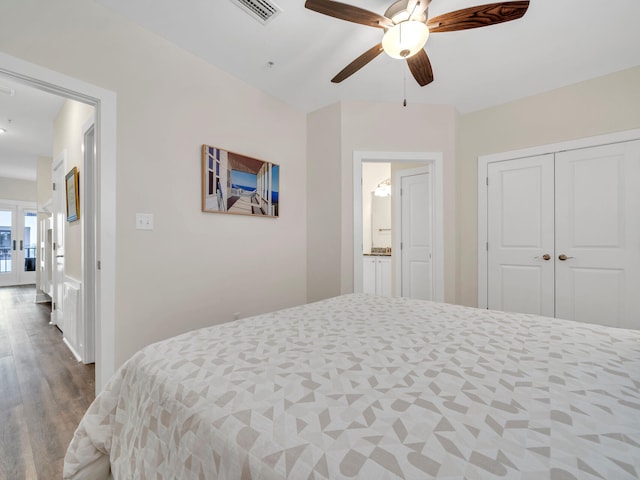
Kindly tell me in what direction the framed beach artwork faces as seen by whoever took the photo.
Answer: facing the viewer and to the right of the viewer

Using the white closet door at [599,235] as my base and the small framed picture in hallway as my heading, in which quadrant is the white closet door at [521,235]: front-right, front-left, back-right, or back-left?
front-right

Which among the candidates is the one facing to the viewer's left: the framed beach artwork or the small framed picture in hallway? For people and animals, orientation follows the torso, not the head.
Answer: the small framed picture in hallway

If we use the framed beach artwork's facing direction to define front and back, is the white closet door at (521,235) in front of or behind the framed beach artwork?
in front

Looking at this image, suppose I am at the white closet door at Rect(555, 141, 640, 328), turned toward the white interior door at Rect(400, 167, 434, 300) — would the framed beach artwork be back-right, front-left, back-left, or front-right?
front-left

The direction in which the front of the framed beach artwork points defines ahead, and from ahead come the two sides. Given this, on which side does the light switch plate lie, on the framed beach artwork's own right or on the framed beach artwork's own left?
on the framed beach artwork's own right

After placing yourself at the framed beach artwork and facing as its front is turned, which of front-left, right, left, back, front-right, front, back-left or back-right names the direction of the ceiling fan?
front

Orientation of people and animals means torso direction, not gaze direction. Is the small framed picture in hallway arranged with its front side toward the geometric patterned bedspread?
no

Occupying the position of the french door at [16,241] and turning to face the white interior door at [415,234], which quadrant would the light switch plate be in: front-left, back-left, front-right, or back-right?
front-right

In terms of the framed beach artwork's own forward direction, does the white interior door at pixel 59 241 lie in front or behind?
behind

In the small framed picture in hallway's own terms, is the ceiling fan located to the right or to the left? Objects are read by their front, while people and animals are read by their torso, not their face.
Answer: on its left

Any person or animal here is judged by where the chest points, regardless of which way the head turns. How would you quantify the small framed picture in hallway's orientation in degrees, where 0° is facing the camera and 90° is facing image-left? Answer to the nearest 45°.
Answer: approximately 90°

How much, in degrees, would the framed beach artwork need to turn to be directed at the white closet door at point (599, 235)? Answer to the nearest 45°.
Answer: approximately 45° to its left

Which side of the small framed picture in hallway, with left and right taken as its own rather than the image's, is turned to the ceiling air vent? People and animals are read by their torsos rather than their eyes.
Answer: left

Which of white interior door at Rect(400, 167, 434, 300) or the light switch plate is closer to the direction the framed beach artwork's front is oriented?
the white interior door
